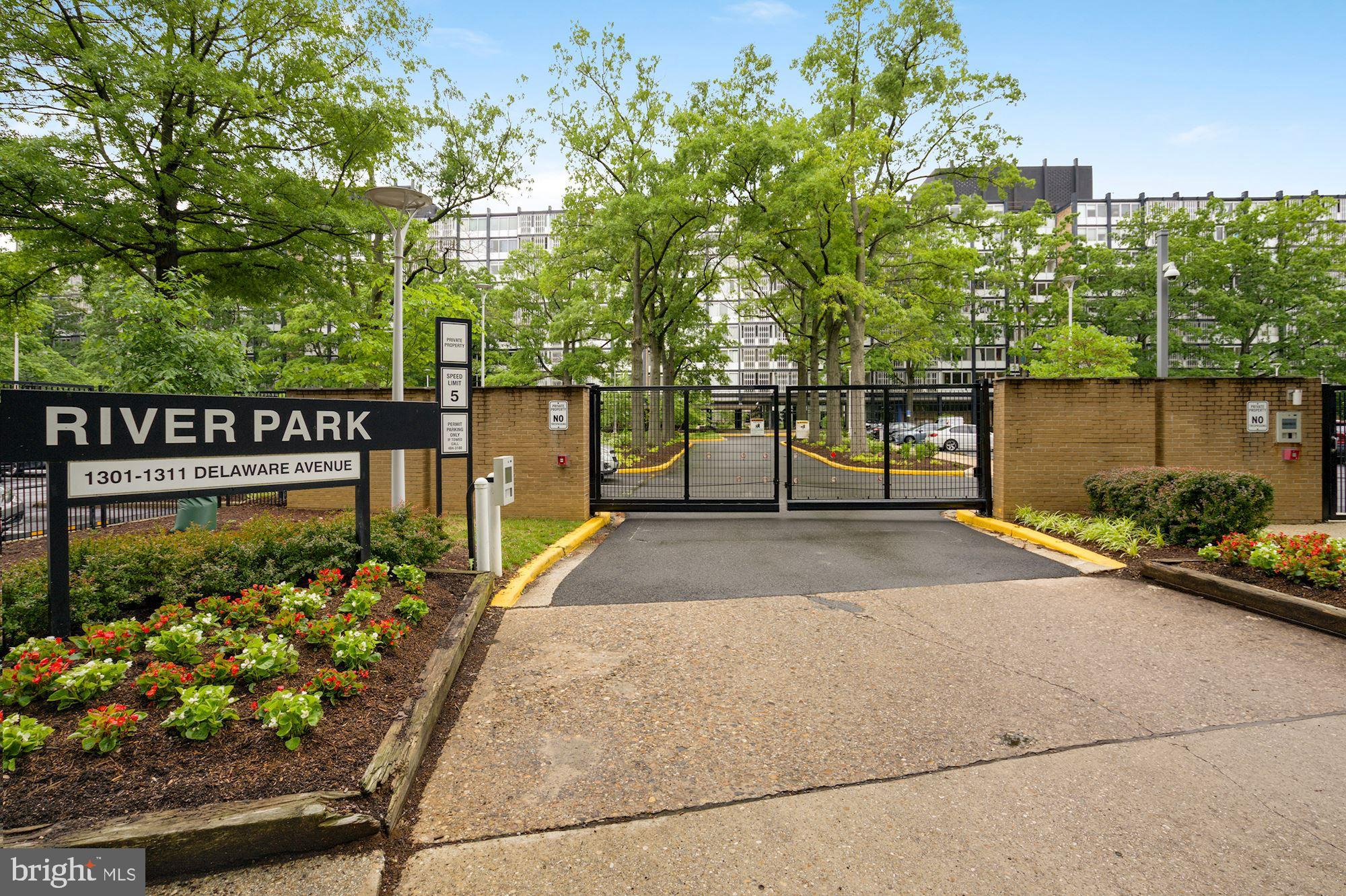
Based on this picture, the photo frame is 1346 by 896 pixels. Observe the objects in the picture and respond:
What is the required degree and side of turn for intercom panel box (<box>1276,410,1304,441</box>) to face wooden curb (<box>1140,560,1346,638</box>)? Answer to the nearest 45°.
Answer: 0° — it already faces it

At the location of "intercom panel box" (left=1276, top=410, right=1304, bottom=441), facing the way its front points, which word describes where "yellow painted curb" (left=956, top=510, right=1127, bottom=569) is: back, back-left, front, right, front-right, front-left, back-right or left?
front-right

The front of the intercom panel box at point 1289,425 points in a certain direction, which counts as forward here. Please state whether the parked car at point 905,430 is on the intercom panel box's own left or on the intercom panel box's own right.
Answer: on the intercom panel box's own right

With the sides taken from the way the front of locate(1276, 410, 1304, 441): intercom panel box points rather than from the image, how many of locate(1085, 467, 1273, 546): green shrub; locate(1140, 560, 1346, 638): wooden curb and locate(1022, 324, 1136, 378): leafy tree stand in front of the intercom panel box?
2

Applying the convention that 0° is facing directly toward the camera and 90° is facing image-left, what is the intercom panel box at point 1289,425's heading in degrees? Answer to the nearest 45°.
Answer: approximately 0°

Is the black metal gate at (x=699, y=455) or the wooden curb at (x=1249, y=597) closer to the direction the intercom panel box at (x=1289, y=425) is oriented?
the wooden curb

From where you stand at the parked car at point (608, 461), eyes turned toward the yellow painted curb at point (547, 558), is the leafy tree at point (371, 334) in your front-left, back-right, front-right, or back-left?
back-right
